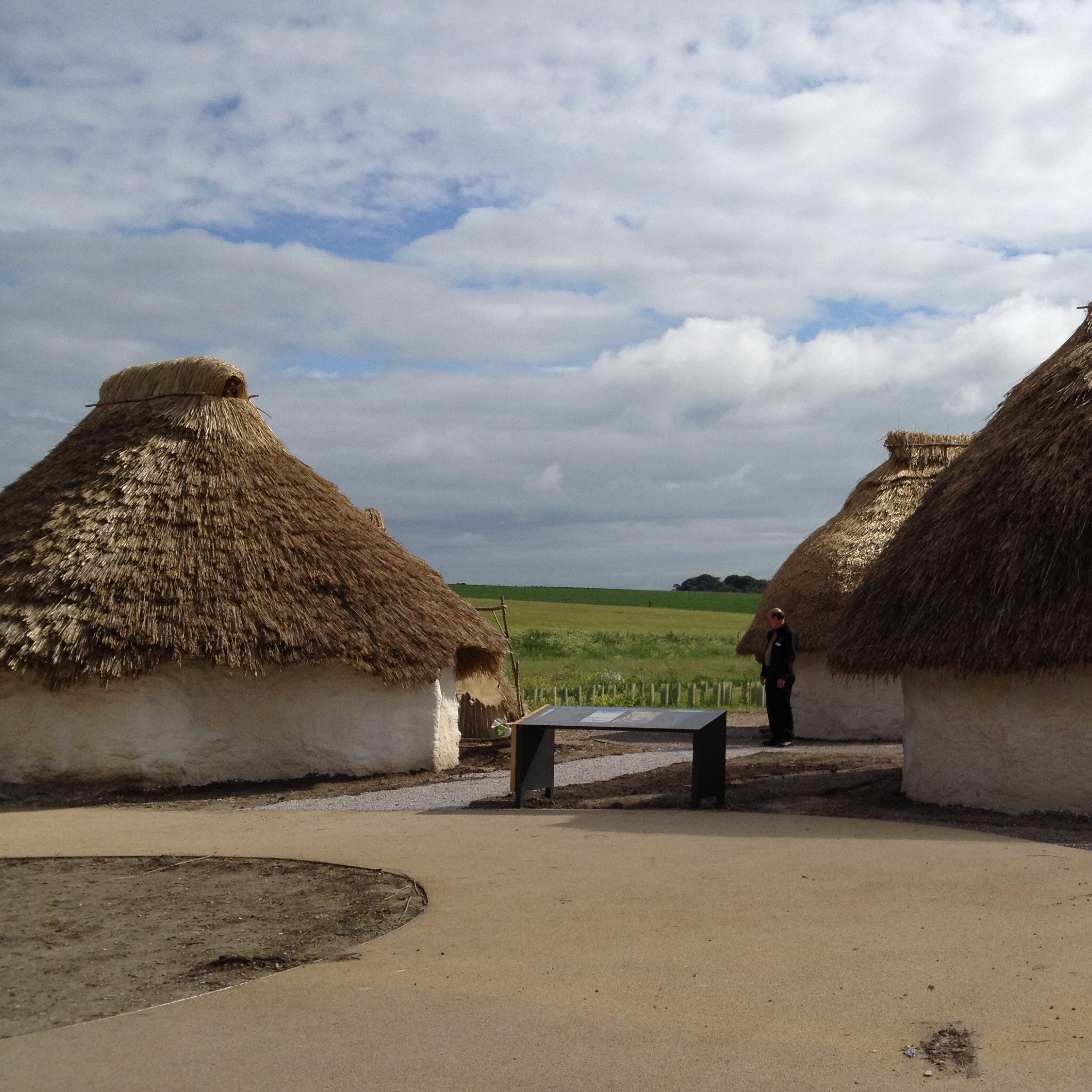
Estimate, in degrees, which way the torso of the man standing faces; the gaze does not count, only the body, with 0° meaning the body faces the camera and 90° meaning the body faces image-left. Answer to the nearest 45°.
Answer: approximately 45°

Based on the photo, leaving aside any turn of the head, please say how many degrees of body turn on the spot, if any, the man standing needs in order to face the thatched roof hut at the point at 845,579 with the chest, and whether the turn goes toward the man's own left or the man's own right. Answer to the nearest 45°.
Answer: approximately 135° to the man's own right
